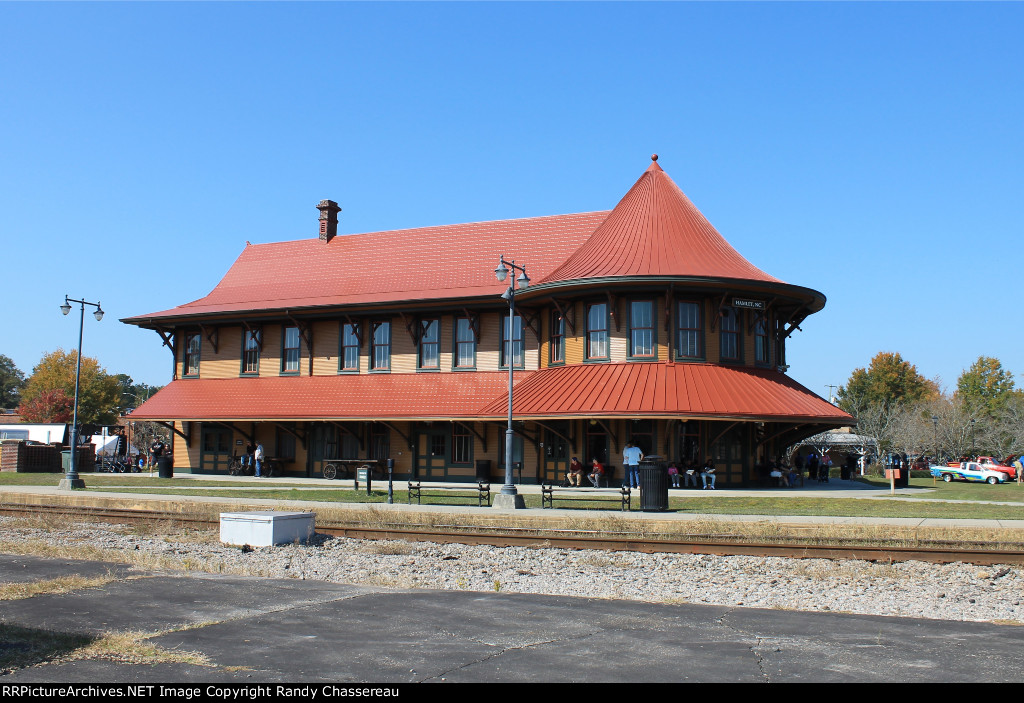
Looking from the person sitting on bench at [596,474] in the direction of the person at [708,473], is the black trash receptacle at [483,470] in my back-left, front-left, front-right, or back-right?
back-left

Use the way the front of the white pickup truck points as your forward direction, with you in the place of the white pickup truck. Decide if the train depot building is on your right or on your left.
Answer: on your right
